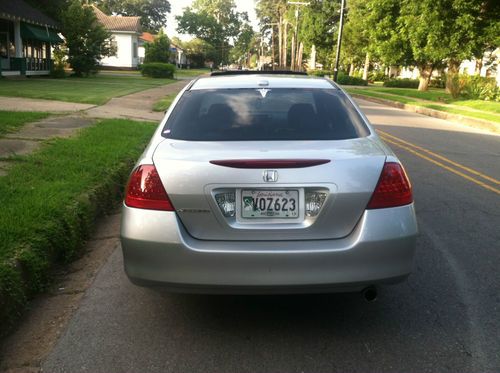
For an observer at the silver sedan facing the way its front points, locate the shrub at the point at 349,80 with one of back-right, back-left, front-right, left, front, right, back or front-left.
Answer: front

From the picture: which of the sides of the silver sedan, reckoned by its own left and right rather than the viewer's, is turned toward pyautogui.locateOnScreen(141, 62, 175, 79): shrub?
front

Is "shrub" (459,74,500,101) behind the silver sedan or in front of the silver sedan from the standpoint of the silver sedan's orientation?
in front

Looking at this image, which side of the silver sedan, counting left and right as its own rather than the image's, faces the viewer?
back

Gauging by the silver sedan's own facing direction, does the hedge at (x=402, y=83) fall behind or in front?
in front

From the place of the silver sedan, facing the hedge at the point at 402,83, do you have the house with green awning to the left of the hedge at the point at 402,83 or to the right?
left

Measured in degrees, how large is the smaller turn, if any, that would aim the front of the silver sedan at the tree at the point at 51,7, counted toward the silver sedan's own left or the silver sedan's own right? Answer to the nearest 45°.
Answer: approximately 45° to the silver sedan's own left

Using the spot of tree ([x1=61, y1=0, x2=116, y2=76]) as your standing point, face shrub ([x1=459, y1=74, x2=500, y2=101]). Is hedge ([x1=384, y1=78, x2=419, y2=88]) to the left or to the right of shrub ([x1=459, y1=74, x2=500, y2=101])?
left

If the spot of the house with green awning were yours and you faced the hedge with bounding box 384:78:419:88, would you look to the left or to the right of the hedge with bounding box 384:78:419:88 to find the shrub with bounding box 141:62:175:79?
left

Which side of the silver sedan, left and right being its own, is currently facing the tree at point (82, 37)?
front
